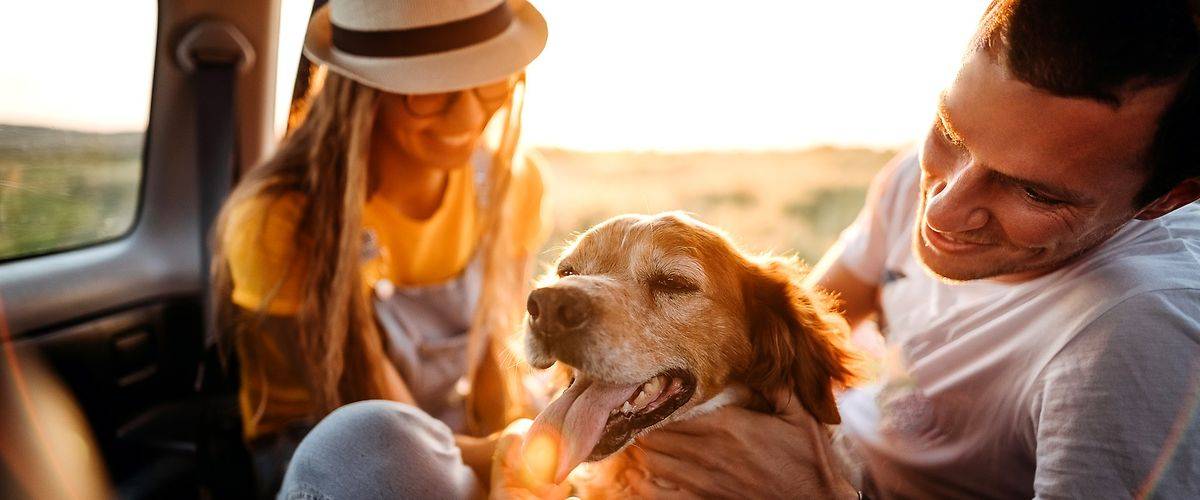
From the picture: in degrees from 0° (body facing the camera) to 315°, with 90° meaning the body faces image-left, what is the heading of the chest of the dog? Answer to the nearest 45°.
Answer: approximately 45°

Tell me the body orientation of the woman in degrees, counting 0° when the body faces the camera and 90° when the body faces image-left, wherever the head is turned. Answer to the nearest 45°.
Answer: approximately 315°

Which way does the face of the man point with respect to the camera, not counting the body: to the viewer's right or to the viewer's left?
to the viewer's left

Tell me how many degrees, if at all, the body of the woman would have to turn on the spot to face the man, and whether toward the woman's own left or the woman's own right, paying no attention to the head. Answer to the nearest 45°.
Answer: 0° — they already face them

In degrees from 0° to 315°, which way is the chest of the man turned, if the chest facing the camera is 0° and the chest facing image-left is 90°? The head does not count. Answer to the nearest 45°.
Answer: approximately 45°
